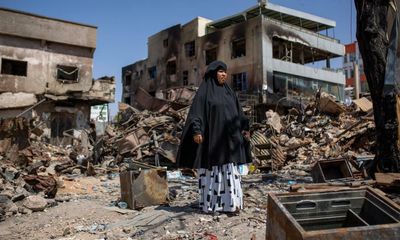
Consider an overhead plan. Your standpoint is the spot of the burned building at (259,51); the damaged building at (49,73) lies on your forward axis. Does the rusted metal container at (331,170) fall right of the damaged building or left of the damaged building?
left

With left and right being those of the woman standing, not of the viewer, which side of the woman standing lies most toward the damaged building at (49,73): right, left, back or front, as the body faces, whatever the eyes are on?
back

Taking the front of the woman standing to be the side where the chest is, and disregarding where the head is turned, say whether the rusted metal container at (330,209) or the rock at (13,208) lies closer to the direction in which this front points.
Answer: the rusted metal container
